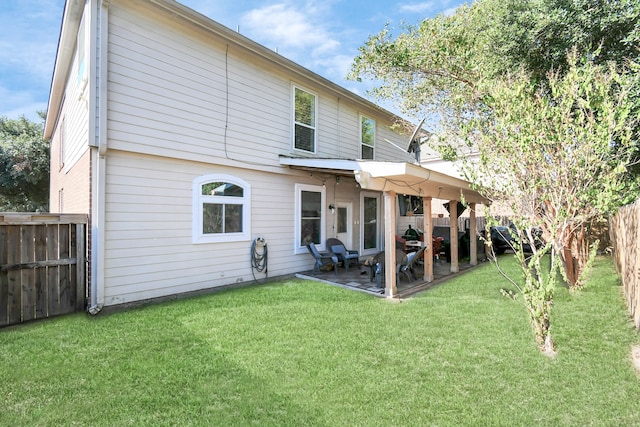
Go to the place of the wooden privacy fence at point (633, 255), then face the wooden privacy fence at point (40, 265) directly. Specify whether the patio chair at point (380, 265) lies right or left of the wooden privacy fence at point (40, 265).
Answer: right

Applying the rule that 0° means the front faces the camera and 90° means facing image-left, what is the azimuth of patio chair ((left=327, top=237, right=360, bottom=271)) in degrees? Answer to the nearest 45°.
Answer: approximately 315°

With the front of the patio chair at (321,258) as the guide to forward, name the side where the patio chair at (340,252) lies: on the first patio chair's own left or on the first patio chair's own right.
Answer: on the first patio chair's own left

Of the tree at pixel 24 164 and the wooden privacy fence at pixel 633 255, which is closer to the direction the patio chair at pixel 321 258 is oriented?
the wooden privacy fence

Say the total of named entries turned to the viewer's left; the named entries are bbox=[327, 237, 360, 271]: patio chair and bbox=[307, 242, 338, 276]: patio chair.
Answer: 0

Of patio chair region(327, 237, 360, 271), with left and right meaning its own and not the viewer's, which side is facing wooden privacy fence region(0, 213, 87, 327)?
right

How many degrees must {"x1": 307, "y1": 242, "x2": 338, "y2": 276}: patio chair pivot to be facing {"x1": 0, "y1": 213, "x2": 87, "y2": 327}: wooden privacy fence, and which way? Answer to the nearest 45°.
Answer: approximately 135° to its right
